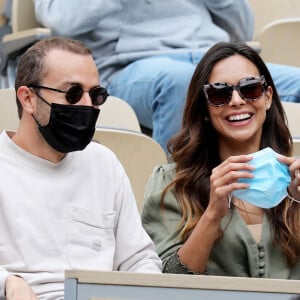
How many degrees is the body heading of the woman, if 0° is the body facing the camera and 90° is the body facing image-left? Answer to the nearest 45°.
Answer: approximately 0°

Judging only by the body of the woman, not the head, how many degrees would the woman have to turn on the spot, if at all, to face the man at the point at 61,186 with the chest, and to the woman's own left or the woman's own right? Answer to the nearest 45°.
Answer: approximately 45° to the woman's own right

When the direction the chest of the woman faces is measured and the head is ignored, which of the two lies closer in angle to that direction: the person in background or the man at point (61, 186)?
the man

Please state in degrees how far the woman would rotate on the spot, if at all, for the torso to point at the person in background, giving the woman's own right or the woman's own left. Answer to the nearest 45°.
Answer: approximately 180°
